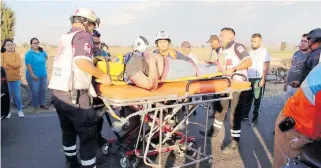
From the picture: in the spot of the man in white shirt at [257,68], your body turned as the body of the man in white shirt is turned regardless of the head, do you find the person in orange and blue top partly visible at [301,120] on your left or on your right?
on your left

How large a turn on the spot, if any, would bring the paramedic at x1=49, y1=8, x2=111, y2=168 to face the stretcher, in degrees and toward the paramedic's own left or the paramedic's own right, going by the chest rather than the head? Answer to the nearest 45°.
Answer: approximately 45° to the paramedic's own right

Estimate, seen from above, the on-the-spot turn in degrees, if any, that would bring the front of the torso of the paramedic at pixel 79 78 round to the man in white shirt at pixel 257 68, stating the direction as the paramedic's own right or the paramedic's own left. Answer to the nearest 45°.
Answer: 0° — they already face them

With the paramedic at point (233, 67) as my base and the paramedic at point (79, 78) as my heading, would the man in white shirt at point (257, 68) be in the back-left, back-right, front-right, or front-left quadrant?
back-right

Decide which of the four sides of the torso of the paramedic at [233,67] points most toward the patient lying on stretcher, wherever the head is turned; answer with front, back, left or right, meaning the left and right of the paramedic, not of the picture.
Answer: front

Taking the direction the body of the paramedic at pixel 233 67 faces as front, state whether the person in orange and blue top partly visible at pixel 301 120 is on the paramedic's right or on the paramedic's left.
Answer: on the paramedic's left

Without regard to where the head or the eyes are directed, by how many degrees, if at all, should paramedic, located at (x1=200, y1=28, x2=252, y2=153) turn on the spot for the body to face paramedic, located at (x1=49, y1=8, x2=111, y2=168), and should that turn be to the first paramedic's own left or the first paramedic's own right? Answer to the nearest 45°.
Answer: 0° — they already face them

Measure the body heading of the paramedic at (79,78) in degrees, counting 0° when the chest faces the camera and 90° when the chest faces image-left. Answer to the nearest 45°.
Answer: approximately 225°

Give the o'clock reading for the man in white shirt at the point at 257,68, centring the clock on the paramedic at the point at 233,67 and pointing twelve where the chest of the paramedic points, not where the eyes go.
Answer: The man in white shirt is roughly at 5 o'clock from the paramedic.
